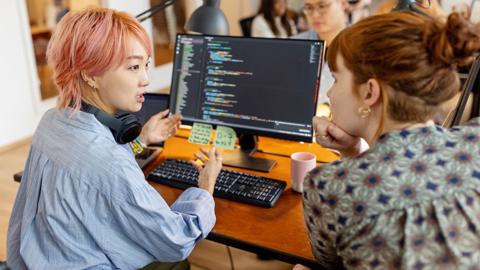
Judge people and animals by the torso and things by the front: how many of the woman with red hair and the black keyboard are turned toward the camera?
1

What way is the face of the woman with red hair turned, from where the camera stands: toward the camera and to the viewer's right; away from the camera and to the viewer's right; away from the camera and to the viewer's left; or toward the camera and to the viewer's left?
away from the camera and to the viewer's left

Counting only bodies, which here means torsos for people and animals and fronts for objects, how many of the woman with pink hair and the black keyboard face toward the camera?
1

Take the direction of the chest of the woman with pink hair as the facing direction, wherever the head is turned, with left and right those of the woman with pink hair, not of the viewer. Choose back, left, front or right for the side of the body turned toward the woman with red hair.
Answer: right

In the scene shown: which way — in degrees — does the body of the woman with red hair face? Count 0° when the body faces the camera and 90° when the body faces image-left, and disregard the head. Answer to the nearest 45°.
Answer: approximately 135°

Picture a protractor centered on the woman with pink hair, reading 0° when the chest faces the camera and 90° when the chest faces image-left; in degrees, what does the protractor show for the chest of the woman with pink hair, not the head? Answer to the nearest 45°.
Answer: approximately 225°
